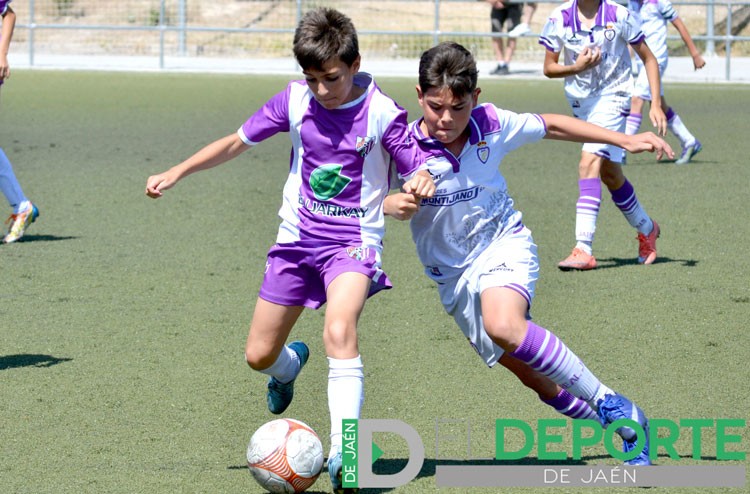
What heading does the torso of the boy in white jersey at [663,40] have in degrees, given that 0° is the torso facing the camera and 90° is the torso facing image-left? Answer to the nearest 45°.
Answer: approximately 45°

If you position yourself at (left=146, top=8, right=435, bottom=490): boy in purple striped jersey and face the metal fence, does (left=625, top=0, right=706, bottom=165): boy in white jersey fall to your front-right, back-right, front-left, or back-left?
front-right

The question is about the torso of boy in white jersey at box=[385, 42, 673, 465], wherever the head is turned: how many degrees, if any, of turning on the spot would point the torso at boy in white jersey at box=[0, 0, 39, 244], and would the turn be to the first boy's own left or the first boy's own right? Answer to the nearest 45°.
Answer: approximately 90° to the first boy's own right

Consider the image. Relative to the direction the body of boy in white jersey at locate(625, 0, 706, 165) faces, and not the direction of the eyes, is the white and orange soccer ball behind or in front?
in front

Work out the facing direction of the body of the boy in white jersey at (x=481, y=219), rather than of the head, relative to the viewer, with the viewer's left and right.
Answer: facing the viewer and to the left of the viewer

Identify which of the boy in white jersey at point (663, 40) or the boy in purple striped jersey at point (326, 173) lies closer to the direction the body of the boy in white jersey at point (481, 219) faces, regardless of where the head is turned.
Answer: the boy in purple striped jersey

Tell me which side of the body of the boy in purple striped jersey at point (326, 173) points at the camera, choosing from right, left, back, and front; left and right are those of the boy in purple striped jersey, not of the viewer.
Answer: front

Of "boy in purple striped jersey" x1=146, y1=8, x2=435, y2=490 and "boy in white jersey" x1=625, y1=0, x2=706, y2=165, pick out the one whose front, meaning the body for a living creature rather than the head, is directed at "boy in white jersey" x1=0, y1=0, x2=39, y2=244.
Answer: "boy in white jersey" x1=625, y1=0, x2=706, y2=165

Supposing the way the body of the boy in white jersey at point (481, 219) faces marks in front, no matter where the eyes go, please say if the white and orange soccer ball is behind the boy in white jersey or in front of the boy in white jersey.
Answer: in front

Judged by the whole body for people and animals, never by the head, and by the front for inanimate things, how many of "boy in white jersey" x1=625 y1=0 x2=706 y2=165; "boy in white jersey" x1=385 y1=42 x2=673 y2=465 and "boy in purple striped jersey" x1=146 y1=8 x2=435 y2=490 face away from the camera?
0

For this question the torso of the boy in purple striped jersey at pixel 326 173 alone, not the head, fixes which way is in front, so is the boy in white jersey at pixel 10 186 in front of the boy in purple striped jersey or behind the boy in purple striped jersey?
behind

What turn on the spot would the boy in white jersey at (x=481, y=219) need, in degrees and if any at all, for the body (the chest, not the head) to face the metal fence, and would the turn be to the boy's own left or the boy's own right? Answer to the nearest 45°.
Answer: approximately 135° to the boy's own right

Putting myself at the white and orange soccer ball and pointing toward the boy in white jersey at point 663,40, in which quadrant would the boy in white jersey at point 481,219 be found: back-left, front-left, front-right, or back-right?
front-right
